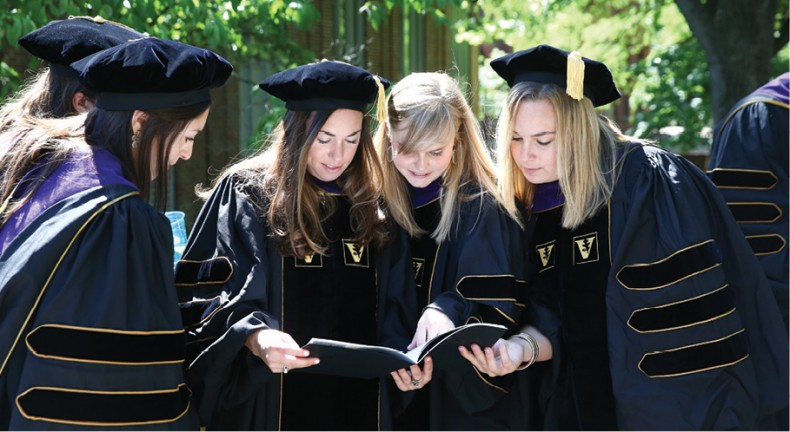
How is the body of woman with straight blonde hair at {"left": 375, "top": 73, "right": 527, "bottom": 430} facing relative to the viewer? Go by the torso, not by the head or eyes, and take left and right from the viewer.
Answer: facing the viewer and to the left of the viewer

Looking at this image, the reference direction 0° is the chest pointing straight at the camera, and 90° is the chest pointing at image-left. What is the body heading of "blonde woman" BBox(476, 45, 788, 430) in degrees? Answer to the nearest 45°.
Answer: approximately 45°

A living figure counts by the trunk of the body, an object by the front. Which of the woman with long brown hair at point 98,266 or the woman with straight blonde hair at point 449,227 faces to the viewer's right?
the woman with long brown hair

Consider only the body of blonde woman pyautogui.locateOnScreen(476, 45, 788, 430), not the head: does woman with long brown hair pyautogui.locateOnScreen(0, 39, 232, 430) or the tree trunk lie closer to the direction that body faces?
the woman with long brown hair

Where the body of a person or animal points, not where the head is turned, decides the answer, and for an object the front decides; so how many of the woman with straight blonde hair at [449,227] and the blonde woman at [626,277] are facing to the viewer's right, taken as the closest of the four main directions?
0

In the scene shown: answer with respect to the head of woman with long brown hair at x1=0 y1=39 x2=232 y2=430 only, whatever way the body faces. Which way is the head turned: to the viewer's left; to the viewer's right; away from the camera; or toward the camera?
to the viewer's right

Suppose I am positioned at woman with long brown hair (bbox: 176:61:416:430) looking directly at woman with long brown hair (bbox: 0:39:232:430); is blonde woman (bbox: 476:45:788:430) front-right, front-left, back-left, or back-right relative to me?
back-left

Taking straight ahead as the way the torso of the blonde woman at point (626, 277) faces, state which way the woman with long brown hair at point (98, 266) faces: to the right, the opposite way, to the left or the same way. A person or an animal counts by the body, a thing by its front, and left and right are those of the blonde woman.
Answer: the opposite way

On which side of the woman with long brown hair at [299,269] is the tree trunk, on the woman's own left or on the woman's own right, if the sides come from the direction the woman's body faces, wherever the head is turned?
on the woman's own left

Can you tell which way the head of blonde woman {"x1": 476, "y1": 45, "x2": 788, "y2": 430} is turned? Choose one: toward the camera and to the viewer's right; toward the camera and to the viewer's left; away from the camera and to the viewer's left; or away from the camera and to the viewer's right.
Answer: toward the camera and to the viewer's left

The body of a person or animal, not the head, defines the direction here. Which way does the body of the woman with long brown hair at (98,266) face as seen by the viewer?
to the viewer's right

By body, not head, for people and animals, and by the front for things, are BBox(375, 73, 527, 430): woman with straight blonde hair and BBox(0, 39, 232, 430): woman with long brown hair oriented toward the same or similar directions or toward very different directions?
very different directions

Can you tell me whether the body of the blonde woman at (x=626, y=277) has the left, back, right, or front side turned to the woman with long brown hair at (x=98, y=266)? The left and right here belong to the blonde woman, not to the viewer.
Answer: front

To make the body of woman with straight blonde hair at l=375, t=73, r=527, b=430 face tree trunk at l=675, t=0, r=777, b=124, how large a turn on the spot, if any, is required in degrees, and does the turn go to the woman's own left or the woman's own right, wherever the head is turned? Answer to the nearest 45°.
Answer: approximately 180°
